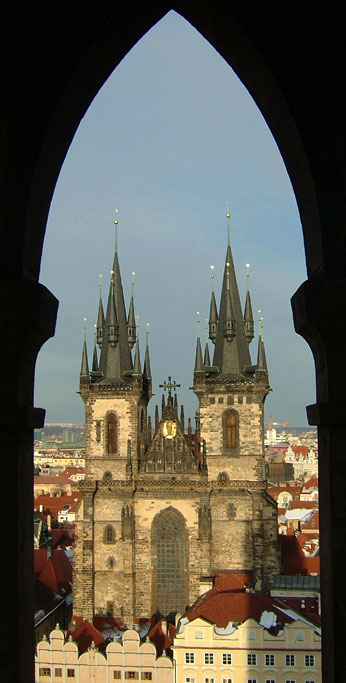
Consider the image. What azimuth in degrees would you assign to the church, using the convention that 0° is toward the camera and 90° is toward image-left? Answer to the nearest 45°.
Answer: approximately 0°

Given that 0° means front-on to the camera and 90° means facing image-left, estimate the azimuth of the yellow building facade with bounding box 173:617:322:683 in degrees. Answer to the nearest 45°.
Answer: approximately 0°

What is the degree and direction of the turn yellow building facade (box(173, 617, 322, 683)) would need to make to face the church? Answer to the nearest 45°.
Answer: approximately 180°

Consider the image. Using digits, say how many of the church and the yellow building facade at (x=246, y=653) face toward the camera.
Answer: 2

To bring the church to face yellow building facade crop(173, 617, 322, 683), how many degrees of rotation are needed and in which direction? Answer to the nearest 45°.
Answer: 0° — it already faces it
